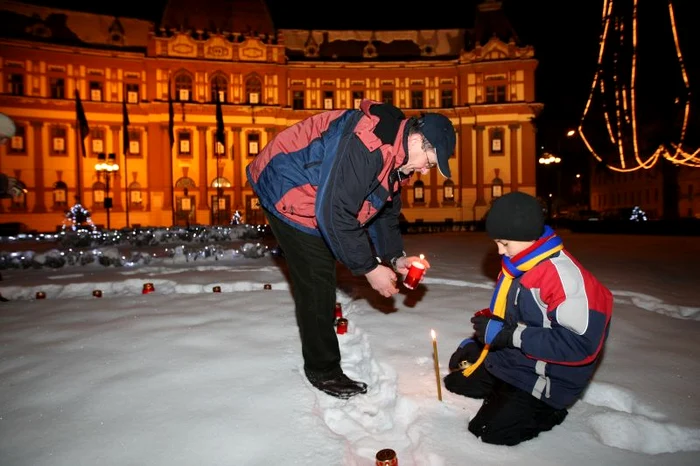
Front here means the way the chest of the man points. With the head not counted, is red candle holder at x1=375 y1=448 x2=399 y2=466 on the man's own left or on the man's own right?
on the man's own right

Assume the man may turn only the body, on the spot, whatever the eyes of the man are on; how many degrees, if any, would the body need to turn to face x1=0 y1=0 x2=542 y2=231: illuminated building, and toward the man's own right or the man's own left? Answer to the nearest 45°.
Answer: approximately 90° to the man's own left

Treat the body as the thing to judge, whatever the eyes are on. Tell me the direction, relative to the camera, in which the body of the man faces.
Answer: to the viewer's right

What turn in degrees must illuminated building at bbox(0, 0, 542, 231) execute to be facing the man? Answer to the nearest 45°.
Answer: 0° — it already faces them

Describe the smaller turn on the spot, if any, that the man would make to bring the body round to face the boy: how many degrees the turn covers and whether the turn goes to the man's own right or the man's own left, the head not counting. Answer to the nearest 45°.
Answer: approximately 45° to the man's own right

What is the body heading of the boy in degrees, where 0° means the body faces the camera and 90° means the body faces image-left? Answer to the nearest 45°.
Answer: approximately 90°

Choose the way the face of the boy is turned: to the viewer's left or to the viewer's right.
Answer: to the viewer's left

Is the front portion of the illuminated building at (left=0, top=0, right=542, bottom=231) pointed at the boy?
yes

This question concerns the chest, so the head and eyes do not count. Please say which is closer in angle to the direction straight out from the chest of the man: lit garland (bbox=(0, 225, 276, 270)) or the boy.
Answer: the boy

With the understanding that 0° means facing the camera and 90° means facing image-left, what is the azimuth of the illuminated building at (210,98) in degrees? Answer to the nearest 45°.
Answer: approximately 0°
